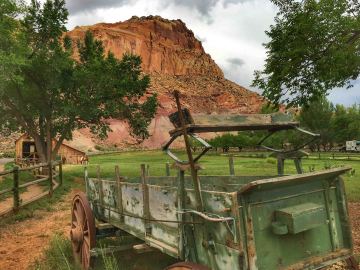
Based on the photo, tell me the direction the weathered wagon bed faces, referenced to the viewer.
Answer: facing the viewer and to the right of the viewer

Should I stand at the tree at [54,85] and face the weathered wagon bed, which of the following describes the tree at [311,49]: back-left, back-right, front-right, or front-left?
front-left

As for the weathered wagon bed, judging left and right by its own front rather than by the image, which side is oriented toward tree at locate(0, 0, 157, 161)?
back

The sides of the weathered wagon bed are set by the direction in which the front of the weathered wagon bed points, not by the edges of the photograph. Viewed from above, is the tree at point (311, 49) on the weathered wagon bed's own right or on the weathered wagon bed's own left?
on the weathered wagon bed's own left

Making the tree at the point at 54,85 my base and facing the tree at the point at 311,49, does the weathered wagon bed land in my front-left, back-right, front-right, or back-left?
front-right
